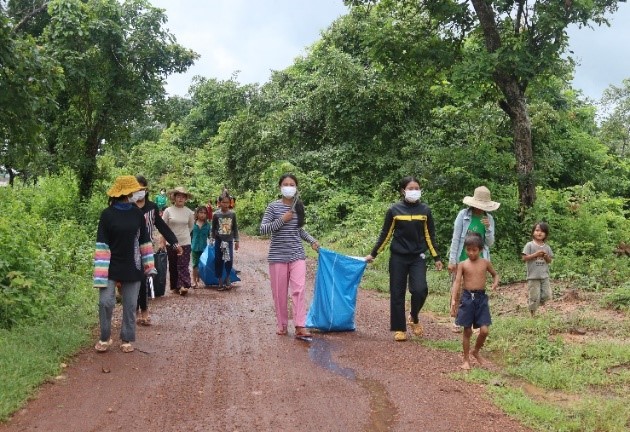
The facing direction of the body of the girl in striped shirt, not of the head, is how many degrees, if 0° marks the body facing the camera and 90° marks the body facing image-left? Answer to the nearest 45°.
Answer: approximately 0°

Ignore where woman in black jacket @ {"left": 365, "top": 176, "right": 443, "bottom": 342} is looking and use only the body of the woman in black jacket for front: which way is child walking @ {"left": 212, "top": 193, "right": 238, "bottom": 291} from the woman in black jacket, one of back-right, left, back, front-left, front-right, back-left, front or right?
back-right

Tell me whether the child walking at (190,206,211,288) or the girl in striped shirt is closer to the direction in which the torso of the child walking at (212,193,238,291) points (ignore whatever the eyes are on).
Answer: the girl in striped shirt

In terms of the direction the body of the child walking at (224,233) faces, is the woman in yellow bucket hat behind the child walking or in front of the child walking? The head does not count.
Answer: in front
